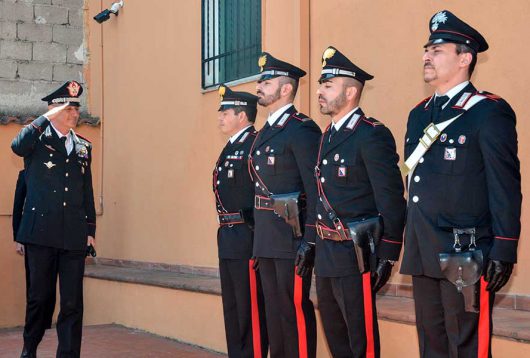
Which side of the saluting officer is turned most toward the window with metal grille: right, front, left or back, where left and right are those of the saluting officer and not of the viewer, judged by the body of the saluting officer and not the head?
left

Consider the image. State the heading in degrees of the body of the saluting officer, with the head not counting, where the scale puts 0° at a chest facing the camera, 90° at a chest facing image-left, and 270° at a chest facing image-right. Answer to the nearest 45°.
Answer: approximately 315°
